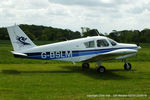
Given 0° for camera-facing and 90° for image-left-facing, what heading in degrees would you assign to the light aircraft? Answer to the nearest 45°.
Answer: approximately 270°
